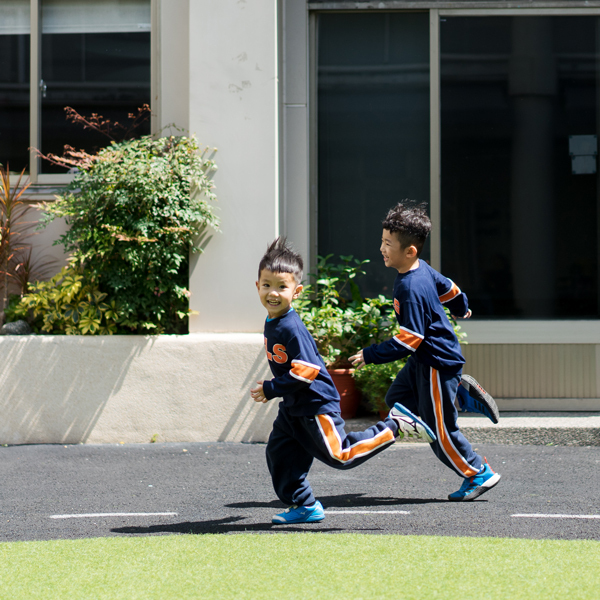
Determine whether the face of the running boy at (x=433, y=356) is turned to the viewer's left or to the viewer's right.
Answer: to the viewer's left

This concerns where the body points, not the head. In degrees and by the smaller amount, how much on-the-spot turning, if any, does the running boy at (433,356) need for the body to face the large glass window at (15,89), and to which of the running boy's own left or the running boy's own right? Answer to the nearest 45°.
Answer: approximately 45° to the running boy's own right

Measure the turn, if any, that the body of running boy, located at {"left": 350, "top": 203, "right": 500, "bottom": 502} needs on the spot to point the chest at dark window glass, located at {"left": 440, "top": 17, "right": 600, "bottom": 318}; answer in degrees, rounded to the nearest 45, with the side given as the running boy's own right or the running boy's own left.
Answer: approximately 90° to the running boy's own right

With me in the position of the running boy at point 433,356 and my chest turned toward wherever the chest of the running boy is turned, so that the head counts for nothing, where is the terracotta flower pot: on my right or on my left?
on my right

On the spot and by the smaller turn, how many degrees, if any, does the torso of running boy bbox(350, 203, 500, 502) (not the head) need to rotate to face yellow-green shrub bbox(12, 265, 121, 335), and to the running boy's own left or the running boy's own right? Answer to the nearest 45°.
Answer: approximately 45° to the running boy's own right

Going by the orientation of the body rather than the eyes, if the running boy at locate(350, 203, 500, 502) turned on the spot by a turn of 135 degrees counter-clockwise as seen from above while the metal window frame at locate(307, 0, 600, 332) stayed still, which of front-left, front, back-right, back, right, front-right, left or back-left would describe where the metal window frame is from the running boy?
back-left

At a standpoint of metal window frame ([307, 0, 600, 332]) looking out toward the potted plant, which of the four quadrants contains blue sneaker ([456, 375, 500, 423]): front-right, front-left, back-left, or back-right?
front-left

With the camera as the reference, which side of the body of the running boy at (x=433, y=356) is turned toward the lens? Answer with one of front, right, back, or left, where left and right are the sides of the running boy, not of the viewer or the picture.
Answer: left
